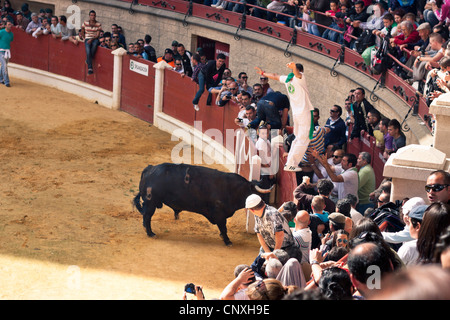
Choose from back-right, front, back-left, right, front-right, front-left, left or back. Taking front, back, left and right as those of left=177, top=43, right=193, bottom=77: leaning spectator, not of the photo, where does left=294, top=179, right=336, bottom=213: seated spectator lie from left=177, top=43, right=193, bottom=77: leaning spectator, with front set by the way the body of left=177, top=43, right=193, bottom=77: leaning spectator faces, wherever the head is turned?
front-left

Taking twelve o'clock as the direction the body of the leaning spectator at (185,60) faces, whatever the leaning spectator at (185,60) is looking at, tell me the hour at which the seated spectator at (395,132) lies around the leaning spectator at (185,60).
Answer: the seated spectator at (395,132) is roughly at 10 o'clock from the leaning spectator at (185,60).

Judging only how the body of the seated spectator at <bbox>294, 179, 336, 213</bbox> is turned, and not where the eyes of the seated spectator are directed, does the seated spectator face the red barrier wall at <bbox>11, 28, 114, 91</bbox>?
yes

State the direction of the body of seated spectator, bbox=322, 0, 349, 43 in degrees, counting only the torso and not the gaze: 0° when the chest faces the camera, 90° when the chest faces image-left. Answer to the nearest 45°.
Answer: approximately 45°

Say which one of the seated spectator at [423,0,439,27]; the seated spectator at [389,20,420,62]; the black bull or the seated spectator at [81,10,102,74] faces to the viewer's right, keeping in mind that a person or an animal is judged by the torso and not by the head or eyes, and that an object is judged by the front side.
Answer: the black bull

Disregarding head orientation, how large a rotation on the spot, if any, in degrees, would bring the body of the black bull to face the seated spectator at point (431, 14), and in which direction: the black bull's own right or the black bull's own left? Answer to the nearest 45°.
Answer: approximately 45° to the black bull's own left

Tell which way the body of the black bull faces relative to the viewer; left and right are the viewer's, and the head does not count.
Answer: facing to the right of the viewer

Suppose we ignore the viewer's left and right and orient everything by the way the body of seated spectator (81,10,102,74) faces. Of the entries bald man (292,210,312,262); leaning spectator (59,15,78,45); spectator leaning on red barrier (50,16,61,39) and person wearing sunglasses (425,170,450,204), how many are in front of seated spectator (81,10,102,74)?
2

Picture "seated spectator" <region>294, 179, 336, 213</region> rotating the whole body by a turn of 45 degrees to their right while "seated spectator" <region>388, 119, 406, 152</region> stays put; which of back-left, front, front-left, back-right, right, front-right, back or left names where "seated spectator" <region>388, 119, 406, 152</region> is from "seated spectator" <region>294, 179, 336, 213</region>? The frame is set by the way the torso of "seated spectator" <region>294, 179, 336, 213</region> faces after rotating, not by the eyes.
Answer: front-right

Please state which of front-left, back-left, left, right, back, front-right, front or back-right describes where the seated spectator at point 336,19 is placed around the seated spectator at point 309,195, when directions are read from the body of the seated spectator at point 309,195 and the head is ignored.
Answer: front-right

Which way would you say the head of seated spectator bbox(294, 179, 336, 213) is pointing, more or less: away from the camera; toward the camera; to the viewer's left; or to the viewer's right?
away from the camera

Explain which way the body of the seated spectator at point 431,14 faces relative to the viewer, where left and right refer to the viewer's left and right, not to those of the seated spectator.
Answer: facing the viewer and to the left of the viewer
